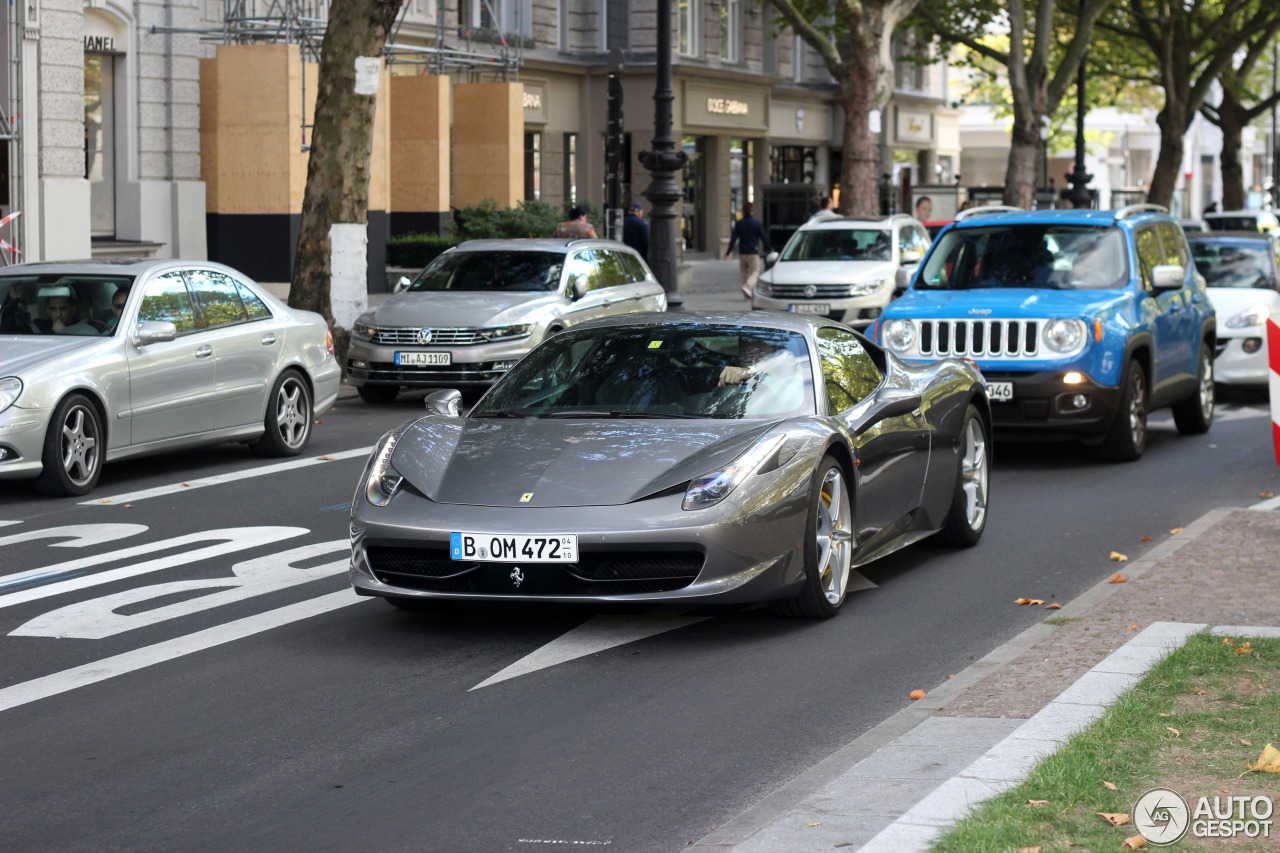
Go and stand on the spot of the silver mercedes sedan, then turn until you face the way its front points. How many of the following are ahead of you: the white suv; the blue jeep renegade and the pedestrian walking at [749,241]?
0

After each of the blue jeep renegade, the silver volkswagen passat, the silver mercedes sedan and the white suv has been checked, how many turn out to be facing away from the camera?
0

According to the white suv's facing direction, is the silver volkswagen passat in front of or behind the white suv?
in front

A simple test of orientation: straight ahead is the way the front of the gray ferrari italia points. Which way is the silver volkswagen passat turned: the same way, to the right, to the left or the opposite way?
the same way

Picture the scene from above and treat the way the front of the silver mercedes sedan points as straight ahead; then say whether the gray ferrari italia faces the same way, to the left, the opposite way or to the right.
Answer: the same way

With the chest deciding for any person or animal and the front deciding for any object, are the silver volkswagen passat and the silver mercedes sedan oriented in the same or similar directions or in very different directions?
same or similar directions

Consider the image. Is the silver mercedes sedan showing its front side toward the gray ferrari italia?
no

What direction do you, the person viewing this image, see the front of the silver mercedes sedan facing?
facing the viewer and to the left of the viewer

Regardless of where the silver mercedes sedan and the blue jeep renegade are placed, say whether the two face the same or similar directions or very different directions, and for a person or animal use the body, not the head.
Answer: same or similar directions

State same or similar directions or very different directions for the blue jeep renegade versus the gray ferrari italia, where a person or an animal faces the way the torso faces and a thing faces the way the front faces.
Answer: same or similar directions

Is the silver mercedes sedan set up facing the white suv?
no

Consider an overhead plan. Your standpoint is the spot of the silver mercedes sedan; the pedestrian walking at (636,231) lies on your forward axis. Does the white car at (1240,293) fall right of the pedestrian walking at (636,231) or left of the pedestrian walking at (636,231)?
right

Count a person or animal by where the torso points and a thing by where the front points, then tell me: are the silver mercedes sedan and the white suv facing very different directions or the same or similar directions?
same or similar directions

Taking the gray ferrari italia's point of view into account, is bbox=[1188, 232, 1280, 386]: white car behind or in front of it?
behind

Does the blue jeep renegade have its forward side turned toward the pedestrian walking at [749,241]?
no

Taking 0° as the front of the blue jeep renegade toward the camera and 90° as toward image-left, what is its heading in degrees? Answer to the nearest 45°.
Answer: approximately 45°

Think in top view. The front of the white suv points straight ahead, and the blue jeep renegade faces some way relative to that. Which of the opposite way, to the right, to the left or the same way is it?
the same way
